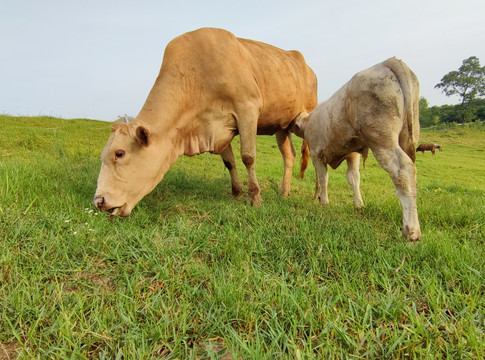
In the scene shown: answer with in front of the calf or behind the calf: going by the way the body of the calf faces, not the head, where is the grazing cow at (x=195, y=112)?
in front

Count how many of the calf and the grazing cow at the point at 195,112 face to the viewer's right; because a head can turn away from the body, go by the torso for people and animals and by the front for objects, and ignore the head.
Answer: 0

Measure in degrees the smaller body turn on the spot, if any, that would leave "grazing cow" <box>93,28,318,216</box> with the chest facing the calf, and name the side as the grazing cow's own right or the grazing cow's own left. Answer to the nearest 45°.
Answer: approximately 90° to the grazing cow's own left

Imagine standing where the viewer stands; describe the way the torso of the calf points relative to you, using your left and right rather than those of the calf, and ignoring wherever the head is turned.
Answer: facing away from the viewer and to the left of the viewer

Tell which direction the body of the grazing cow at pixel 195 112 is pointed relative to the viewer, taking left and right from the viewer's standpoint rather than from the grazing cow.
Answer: facing the viewer and to the left of the viewer
